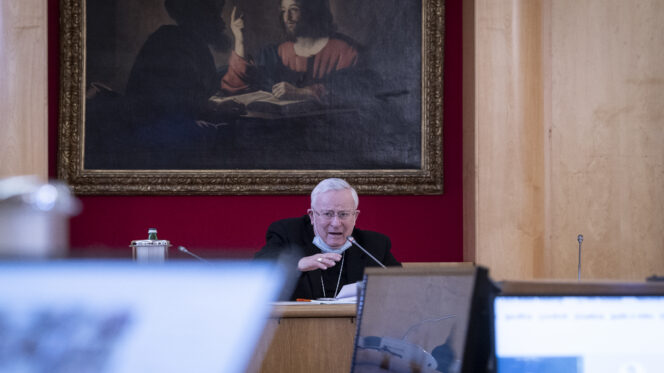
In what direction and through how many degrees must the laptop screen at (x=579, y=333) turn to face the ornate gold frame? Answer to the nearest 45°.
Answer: approximately 135° to its right

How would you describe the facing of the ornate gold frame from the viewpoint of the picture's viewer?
facing the viewer

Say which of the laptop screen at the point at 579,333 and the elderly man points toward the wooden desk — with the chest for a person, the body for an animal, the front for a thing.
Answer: the elderly man

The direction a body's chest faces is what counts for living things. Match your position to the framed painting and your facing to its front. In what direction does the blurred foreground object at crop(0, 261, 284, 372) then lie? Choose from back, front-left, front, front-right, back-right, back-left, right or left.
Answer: front

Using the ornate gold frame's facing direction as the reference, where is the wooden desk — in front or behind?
in front

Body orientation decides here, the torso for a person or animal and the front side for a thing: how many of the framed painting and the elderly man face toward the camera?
2

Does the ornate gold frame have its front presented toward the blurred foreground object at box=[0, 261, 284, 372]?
yes

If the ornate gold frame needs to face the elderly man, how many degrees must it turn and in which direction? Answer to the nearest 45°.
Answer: approximately 45° to its left

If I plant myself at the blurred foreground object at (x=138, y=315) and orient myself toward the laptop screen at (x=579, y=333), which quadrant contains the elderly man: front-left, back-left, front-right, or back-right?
front-left

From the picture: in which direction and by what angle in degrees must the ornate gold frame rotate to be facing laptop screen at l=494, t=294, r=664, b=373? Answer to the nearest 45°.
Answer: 0° — it already faces it
